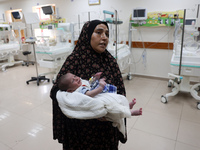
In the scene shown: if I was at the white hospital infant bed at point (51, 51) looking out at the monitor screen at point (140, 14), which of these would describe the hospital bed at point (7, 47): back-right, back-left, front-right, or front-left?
back-left

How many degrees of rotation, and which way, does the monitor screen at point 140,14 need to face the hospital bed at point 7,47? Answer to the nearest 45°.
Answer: approximately 90° to its right

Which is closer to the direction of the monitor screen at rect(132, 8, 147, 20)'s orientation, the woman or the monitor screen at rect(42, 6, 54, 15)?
the woman

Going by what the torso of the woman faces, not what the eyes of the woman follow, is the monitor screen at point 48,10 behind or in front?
behind
